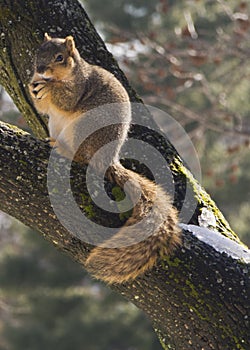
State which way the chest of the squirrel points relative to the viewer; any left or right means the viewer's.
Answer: facing the viewer and to the left of the viewer
